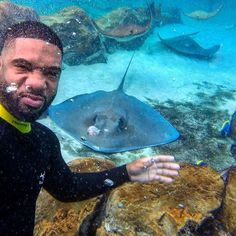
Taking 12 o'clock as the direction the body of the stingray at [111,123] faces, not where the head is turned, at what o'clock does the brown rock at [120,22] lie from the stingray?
The brown rock is roughly at 6 o'clock from the stingray.

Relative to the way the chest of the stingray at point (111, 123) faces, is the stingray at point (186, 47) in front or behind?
behind

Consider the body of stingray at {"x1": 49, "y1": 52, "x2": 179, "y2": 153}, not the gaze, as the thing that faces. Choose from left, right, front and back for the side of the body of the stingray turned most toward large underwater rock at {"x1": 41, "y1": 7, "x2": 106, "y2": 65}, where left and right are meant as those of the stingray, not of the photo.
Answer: back

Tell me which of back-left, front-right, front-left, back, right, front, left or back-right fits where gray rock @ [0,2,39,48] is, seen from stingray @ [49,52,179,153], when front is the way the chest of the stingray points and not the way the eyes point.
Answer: back-right

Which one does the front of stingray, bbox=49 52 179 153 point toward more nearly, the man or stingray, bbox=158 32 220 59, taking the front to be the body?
the man

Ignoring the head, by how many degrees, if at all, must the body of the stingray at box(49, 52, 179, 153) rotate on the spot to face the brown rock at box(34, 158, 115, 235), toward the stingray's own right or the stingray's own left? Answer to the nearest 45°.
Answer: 0° — it already faces it

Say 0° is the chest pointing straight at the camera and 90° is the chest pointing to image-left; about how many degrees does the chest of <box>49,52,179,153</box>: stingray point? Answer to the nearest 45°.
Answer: approximately 0°
